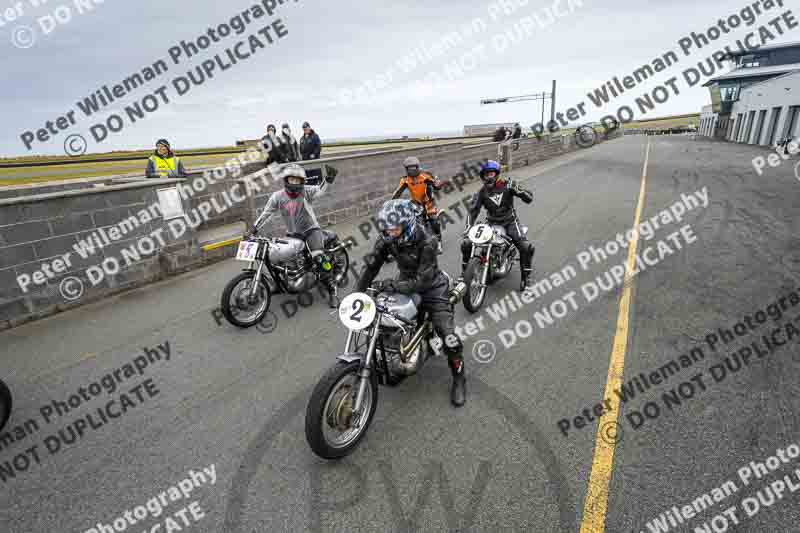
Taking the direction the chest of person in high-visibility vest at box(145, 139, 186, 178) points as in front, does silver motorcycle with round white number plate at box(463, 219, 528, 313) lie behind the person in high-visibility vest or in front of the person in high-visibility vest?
in front

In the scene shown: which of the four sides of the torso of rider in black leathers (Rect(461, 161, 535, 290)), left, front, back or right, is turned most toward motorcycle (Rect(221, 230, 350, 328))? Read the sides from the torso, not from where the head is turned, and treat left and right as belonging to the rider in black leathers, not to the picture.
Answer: right

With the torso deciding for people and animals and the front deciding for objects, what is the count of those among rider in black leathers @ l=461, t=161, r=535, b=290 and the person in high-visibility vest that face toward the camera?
2

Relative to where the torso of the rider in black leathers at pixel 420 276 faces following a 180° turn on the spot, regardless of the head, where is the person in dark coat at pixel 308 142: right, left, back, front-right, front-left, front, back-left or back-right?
front-left

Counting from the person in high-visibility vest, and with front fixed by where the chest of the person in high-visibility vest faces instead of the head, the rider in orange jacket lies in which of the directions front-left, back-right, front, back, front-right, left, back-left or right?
front-left

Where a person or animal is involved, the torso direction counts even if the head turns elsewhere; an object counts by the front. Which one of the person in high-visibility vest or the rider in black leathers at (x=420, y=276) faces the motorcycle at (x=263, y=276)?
the person in high-visibility vest

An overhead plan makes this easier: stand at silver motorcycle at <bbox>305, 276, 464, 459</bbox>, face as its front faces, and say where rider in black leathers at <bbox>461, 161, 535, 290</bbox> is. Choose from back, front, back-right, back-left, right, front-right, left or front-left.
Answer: back

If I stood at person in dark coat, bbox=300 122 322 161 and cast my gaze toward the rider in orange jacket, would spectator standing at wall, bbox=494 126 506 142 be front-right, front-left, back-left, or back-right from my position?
back-left

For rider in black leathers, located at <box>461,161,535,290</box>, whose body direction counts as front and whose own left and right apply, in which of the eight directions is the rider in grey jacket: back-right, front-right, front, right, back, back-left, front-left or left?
right

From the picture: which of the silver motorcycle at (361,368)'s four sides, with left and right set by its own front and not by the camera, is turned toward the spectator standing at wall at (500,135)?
back

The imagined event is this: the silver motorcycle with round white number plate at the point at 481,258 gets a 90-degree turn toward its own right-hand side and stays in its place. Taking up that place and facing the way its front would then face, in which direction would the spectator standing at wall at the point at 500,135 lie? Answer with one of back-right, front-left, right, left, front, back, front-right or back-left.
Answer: front-right

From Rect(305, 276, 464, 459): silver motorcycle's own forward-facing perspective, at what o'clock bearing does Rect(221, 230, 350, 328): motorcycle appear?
The motorcycle is roughly at 4 o'clock from the silver motorcycle.
